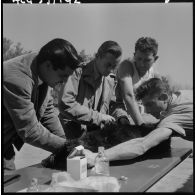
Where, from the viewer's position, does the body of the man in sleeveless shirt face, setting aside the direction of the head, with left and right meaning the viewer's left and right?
facing the viewer and to the right of the viewer

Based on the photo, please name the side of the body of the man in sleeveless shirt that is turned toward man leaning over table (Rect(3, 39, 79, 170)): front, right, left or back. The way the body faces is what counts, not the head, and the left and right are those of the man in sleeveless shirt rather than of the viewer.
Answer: right

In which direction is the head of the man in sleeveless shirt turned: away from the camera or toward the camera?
toward the camera

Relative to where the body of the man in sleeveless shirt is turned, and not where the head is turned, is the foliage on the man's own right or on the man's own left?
on the man's own right
